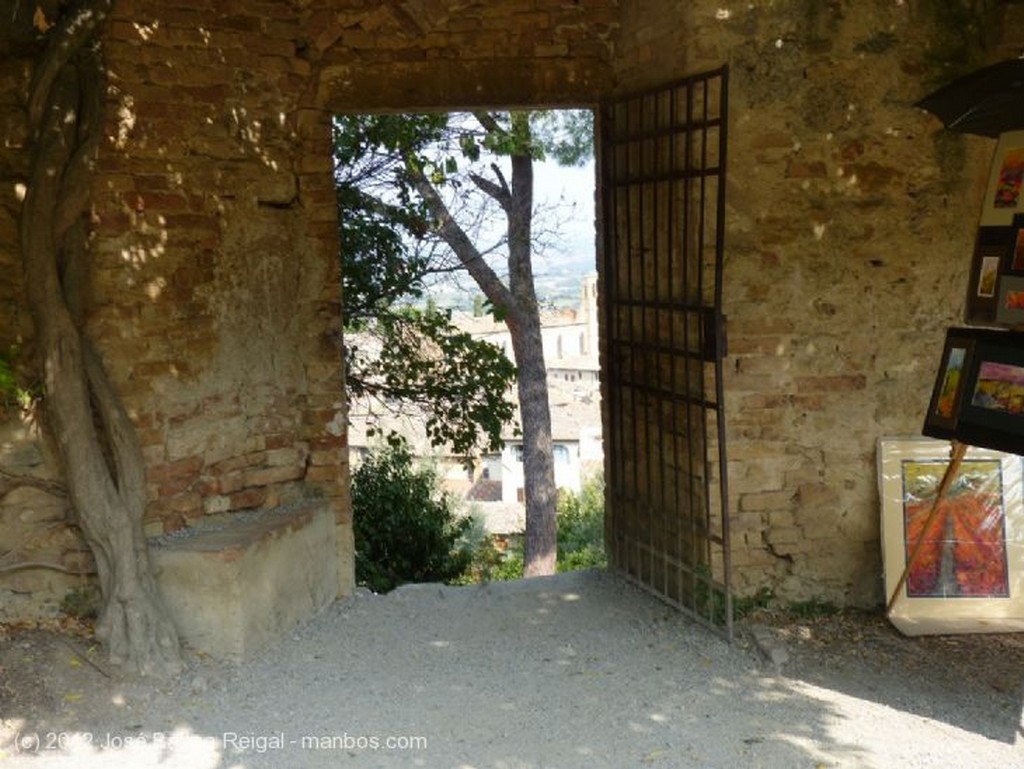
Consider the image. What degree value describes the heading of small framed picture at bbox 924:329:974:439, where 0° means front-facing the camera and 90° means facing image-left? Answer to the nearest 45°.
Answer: approximately 45°

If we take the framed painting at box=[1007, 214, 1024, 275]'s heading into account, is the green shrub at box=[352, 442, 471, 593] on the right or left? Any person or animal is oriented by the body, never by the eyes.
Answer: on its right

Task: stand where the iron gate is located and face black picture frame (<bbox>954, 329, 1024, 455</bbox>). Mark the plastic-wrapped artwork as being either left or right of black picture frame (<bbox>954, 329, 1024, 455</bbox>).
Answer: left

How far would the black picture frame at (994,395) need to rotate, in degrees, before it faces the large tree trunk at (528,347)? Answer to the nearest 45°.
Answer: approximately 90° to its right

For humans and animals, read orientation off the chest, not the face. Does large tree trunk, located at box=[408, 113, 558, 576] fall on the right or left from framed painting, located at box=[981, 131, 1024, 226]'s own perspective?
on its right

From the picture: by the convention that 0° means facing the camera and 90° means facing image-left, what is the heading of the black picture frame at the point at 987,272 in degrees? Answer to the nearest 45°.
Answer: approximately 45°
